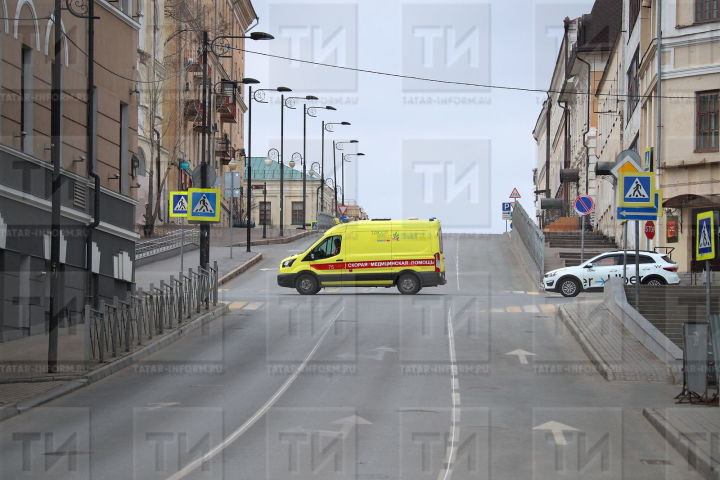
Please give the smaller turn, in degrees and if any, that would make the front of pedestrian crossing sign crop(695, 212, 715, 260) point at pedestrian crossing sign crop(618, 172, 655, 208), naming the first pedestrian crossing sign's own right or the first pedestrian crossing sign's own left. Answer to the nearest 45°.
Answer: approximately 135° to the first pedestrian crossing sign's own right

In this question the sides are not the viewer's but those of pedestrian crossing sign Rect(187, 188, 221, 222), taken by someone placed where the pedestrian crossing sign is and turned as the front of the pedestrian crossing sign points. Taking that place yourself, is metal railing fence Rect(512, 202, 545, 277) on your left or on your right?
on your left

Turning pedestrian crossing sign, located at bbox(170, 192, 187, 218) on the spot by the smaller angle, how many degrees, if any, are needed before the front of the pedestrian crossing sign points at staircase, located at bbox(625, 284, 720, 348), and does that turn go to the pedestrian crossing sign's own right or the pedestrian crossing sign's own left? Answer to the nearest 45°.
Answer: approximately 45° to the pedestrian crossing sign's own left

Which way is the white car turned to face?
to the viewer's left

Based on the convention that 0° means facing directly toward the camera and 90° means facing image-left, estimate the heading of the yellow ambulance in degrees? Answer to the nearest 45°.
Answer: approximately 90°

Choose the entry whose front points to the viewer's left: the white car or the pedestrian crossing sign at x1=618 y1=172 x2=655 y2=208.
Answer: the white car

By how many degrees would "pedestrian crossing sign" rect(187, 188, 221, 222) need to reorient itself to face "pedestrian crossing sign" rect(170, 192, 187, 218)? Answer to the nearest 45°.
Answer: approximately 135° to its right

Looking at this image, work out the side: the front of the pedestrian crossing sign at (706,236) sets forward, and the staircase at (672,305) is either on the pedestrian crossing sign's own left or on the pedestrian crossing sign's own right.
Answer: on the pedestrian crossing sign's own right

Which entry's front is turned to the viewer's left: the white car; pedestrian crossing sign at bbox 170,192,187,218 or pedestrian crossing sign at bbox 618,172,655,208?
the white car
